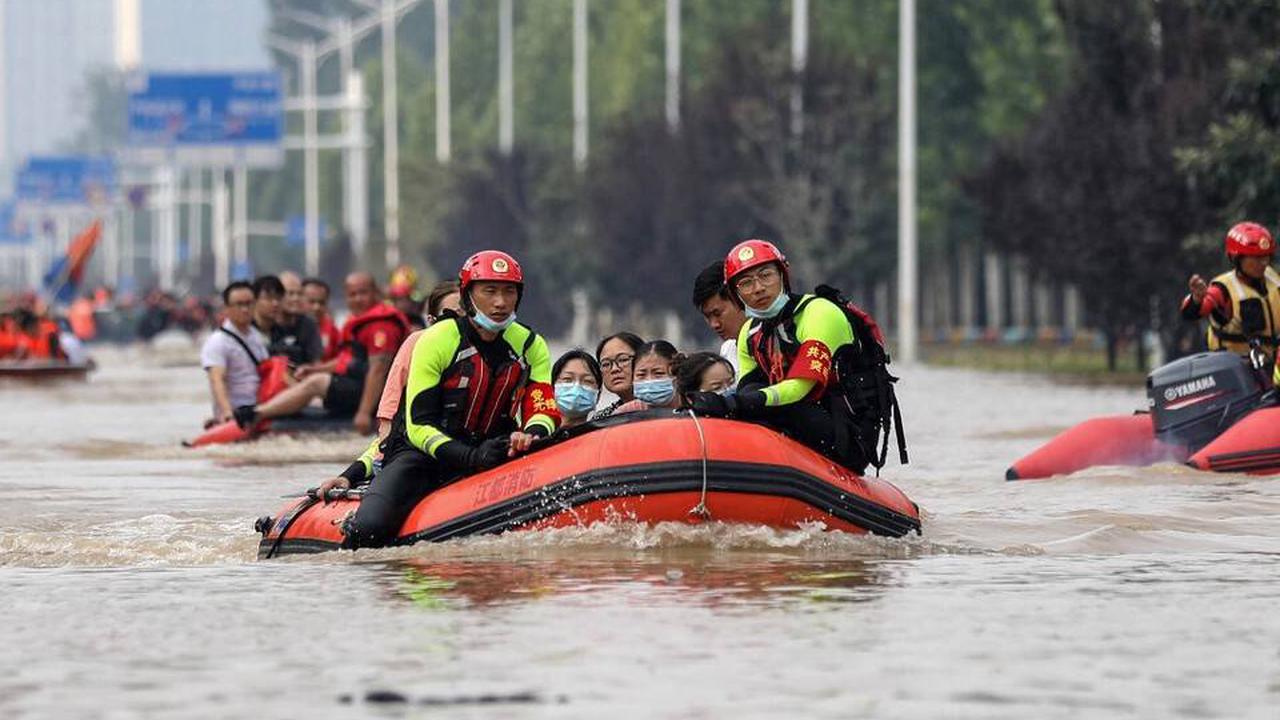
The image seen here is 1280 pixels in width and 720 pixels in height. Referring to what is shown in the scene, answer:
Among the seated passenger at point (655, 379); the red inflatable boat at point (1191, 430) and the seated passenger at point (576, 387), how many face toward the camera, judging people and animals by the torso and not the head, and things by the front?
2

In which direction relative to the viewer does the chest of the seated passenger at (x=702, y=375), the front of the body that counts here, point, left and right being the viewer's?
facing the viewer and to the right of the viewer

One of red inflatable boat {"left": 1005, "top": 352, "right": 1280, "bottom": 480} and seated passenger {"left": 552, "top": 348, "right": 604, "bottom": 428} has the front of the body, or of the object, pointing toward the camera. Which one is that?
the seated passenger

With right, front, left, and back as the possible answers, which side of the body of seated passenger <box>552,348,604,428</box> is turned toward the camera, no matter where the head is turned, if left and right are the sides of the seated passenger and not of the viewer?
front

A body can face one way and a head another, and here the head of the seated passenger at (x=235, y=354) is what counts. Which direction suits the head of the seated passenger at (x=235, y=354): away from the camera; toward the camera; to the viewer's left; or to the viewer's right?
toward the camera

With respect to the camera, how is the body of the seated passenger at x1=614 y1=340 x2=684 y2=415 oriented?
toward the camera

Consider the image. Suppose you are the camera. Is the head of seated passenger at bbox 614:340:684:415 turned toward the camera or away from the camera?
toward the camera

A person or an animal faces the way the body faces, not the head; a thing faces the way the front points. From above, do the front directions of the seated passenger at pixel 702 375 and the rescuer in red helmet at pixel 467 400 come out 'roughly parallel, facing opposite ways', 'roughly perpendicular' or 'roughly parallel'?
roughly parallel

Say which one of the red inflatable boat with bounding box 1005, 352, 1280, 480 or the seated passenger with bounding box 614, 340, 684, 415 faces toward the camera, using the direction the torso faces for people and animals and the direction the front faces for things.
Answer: the seated passenger

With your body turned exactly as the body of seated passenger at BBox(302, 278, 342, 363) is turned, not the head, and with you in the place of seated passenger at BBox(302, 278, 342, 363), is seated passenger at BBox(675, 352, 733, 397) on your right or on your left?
on your left
